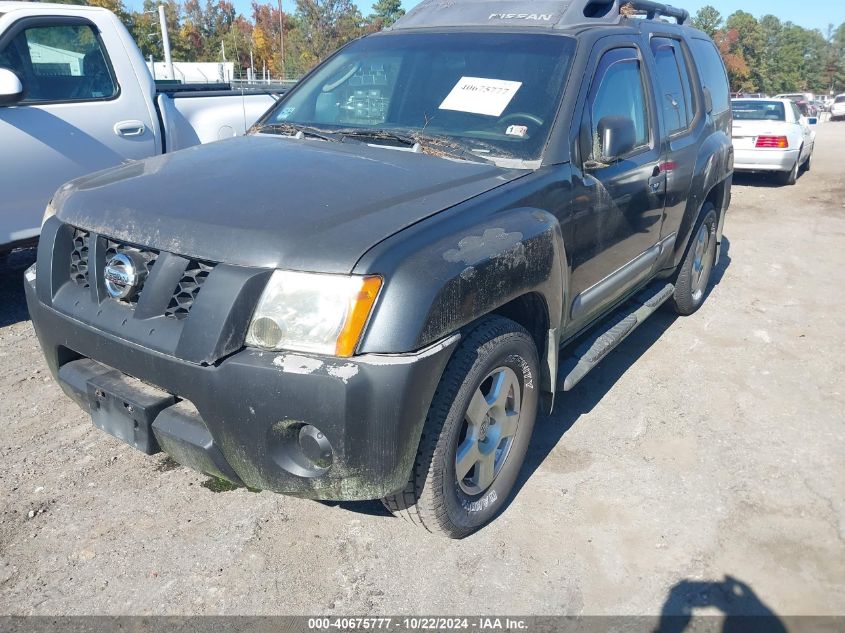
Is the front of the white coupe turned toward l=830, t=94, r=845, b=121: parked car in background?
yes

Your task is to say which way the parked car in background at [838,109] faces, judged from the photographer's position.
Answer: facing the viewer and to the left of the viewer

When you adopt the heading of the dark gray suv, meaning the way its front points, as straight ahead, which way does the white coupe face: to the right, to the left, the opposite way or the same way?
the opposite way

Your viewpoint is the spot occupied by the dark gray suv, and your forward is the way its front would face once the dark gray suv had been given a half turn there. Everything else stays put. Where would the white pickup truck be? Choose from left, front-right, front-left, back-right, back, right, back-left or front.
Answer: left

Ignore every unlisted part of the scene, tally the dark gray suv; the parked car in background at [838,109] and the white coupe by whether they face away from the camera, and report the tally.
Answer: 1

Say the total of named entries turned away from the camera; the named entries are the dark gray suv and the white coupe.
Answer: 1

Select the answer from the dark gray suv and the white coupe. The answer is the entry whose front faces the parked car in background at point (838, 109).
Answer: the white coupe

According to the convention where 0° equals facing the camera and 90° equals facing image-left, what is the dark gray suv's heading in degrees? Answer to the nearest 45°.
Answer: approximately 45°

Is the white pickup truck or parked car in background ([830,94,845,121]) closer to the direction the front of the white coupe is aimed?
the parked car in background

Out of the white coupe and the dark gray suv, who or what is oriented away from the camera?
the white coupe

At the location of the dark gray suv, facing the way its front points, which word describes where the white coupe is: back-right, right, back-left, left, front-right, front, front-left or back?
back

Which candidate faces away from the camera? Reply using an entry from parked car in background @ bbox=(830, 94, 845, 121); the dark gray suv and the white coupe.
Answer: the white coupe

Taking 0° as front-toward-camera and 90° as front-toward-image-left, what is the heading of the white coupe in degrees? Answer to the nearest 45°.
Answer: approximately 180°

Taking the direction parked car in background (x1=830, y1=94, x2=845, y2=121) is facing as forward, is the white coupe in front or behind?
in front

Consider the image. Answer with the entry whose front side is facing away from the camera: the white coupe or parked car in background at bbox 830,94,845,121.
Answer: the white coupe
